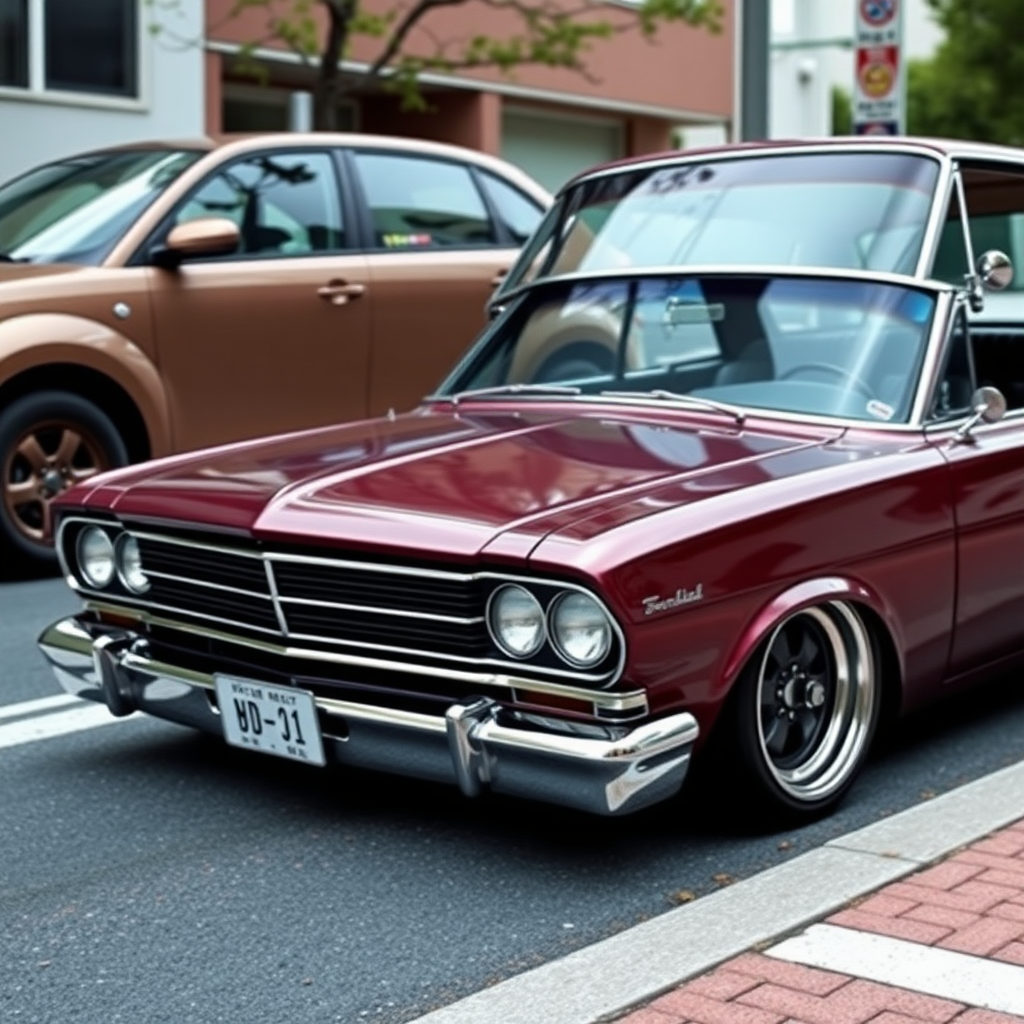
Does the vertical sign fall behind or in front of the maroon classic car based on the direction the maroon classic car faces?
behind

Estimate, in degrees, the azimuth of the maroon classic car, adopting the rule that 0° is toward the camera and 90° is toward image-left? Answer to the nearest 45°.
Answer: approximately 45°

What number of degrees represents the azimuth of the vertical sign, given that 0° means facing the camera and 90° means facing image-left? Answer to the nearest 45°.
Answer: approximately 0°

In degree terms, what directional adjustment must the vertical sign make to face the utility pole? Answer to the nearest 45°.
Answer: approximately 90° to its right
